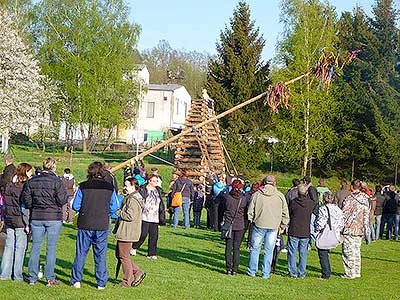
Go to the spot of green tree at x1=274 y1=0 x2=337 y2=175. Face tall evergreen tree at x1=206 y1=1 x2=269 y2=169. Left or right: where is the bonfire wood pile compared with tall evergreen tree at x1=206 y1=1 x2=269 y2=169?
left

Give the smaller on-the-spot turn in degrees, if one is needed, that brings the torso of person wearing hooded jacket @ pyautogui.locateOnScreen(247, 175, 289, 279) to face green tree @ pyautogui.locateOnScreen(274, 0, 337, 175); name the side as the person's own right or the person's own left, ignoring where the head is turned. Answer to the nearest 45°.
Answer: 0° — they already face it

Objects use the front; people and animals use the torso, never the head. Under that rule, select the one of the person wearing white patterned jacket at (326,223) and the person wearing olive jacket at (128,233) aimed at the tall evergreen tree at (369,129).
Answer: the person wearing white patterned jacket at (326,223)

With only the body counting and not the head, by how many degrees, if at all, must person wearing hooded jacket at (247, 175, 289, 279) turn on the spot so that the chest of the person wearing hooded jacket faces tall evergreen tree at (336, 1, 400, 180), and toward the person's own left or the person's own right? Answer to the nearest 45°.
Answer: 0° — they already face it

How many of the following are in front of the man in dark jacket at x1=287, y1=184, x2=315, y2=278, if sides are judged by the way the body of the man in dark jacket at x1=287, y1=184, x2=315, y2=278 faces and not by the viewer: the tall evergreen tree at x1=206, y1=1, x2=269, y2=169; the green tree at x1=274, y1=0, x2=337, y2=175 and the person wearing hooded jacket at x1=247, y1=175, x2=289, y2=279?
2

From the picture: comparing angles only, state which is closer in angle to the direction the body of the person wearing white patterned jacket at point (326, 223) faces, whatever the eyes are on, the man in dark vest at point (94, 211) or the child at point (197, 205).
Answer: the child

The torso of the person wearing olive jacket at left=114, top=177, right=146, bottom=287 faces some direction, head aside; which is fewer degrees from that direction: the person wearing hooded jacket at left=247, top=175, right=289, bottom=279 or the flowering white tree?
the flowering white tree

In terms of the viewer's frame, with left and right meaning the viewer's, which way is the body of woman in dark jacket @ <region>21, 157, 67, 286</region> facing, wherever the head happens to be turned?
facing away from the viewer

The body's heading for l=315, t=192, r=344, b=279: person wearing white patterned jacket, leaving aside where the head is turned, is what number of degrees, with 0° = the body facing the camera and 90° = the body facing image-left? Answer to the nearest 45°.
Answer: approximately 180°

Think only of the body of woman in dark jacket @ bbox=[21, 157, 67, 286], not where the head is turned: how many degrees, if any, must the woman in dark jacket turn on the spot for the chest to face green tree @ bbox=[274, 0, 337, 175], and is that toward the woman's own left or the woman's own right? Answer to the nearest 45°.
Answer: approximately 45° to the woman's own right

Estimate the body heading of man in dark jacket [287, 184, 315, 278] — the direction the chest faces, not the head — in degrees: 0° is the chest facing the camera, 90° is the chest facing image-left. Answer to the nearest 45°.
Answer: approximately 180°

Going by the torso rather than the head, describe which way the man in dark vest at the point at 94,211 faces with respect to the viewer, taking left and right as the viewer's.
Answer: facing away from the viewer
